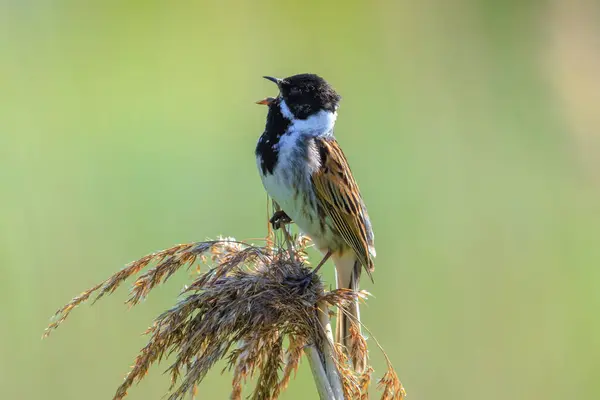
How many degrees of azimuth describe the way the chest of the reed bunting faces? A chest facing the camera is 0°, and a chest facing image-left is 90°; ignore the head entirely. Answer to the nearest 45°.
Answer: approximately 90°
